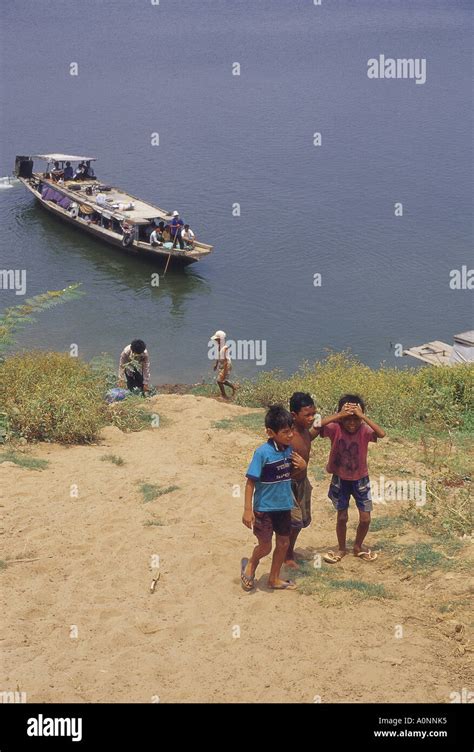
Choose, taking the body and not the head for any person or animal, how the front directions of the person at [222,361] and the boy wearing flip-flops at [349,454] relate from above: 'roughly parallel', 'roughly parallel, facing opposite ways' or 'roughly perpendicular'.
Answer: roughly perpendicular

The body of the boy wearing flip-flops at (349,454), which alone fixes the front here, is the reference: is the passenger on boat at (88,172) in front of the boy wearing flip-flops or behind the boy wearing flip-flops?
behind

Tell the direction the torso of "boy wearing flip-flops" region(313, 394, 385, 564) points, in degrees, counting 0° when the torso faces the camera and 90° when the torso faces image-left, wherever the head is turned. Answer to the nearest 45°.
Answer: approximately 0°

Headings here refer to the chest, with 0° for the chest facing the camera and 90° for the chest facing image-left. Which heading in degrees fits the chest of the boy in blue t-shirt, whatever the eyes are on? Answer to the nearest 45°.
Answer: approximately 315°

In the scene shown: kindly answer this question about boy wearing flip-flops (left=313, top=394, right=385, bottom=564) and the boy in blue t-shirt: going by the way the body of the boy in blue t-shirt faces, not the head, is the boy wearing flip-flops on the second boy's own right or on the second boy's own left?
on the second boy's own left

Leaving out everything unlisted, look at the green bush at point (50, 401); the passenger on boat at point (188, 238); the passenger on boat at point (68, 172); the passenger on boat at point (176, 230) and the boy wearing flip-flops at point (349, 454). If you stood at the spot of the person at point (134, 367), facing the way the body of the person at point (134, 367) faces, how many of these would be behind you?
3
